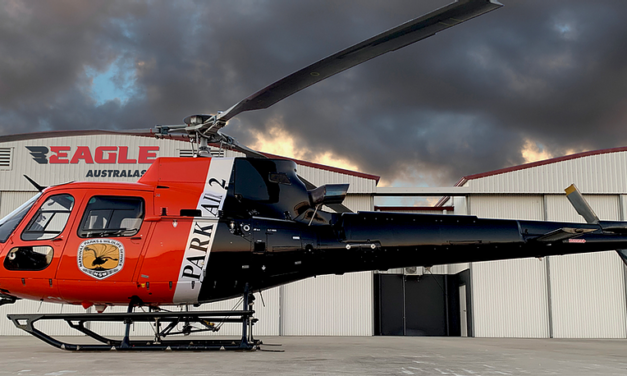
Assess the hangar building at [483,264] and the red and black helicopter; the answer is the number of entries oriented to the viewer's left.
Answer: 1

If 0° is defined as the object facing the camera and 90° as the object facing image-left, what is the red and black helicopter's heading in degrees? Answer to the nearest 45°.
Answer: approximately 90°

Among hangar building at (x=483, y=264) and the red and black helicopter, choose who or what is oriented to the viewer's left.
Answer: the red and black helicopter

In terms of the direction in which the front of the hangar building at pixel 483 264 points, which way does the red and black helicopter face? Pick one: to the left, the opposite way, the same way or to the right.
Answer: to the right

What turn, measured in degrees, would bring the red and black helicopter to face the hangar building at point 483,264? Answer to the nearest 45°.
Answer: approximately 135° to its right

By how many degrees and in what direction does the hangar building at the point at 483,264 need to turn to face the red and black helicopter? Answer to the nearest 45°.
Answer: approximately 45° to its right

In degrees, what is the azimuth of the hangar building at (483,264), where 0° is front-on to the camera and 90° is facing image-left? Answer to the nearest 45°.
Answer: approximately 0°
